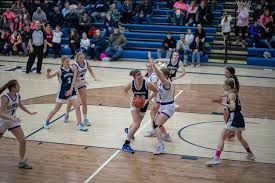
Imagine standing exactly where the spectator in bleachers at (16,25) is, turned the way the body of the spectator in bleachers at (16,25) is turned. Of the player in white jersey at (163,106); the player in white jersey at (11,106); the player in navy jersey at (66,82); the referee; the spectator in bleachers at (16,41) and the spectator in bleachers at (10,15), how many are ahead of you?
5

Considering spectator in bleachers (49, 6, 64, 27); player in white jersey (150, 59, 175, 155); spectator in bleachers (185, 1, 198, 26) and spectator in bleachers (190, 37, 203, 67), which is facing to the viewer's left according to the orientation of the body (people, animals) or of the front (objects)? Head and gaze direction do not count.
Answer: the player in white jersey

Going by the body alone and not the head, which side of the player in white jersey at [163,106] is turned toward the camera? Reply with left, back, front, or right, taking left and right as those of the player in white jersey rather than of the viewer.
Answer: left

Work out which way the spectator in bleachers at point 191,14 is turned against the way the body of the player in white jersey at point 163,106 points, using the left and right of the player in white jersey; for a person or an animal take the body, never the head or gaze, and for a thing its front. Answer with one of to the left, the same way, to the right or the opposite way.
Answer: to the left

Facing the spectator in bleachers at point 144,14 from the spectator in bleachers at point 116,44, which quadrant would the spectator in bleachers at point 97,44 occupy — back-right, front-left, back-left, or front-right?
back-left

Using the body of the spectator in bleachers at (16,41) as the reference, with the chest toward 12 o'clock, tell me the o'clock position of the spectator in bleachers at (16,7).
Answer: the spectator in bleachers at (16,7) is roughly at 6 o'clock from the spectator in bleachers at (16,41).

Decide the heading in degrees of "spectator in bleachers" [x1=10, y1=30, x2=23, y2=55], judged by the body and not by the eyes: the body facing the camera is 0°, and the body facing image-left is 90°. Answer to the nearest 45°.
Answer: approximately 0°

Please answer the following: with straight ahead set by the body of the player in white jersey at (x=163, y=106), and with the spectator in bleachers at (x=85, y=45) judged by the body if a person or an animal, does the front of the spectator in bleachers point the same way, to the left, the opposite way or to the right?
to the left
